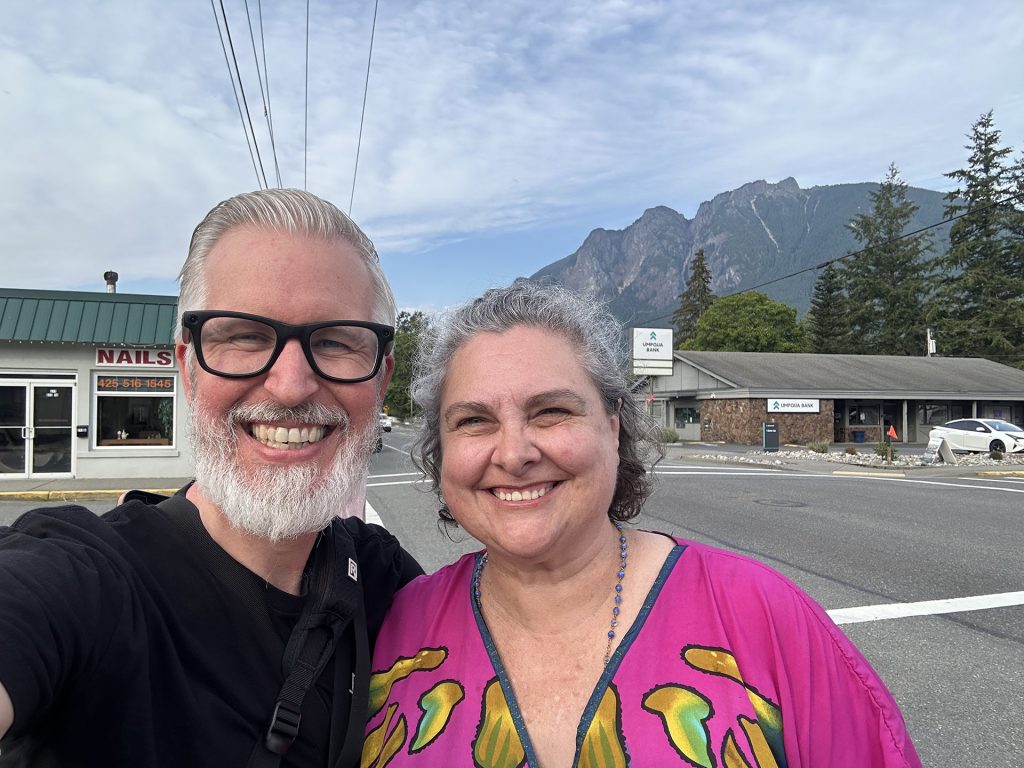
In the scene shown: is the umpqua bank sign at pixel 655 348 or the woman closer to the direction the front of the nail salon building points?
the woman

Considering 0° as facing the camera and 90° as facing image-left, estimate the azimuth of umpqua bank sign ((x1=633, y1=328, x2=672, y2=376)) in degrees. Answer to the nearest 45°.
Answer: approximately 0°

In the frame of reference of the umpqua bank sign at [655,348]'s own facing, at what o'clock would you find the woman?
The woman is roughly at 12 o'clock from the umpqua bank sign.

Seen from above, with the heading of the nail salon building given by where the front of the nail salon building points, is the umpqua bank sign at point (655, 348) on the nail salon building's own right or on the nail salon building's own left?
on the nail salon building's own left

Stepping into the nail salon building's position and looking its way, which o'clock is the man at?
The man is roughly at 12 o'clock from the nail salon building.

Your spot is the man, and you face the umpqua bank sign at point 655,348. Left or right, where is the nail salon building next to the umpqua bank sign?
left

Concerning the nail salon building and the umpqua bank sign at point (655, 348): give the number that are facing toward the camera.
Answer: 2

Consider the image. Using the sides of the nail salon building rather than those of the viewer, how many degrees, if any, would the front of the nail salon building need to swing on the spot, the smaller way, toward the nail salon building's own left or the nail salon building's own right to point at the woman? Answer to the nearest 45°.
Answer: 0° — it already faces them

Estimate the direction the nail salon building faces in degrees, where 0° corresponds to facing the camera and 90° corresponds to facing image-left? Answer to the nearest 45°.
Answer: approximately 0°

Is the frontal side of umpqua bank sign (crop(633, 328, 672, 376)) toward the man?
yes

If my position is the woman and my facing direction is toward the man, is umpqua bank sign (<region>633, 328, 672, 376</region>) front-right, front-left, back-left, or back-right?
back-right
